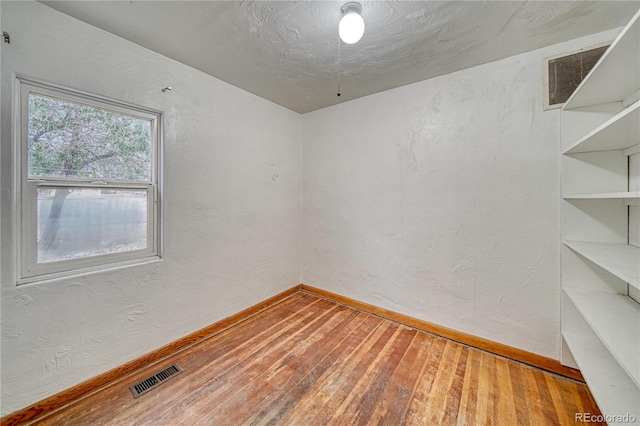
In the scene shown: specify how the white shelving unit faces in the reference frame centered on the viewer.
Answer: facing to the left of the viewer
